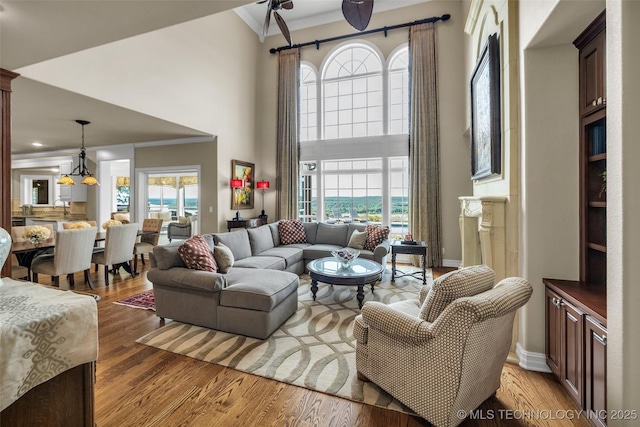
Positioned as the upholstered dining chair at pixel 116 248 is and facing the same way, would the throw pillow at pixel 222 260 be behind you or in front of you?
behind

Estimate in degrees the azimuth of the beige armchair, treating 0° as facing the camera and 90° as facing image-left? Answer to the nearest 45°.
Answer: approximately 135°

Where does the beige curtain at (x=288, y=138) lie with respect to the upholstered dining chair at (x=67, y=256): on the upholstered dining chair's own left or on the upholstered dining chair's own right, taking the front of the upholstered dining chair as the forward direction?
on the upholstered dining chair's own right

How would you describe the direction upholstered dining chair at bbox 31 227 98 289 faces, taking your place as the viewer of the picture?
facing away from the viewer and to the left of the viewer

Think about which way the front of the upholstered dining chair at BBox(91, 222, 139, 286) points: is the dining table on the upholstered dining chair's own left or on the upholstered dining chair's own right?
on the upholstered dining chair's own left

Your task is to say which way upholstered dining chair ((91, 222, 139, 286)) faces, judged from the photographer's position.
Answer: facing away from the viewer and to the left of the viewer

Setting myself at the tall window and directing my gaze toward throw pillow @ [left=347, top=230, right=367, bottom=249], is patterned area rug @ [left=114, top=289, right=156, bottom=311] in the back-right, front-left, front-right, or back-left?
front-right

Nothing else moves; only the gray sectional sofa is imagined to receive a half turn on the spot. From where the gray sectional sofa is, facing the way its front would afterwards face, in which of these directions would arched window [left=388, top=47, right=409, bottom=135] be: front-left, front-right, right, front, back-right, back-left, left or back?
right

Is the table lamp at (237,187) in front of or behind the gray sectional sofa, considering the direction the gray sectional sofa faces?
behind
